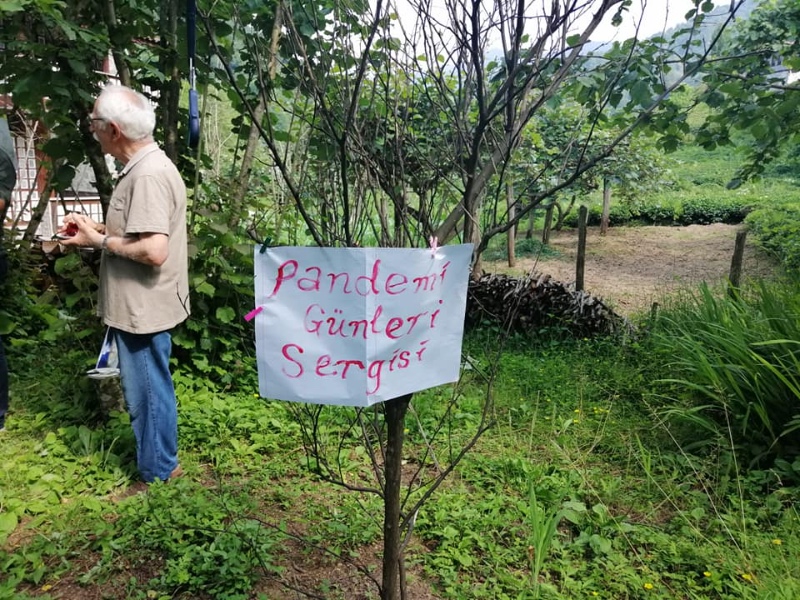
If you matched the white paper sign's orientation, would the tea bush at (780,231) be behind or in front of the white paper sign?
behind

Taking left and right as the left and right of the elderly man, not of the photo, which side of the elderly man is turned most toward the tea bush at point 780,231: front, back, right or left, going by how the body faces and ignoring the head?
back

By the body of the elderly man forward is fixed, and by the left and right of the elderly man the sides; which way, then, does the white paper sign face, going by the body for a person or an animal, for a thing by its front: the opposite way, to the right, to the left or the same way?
to the left

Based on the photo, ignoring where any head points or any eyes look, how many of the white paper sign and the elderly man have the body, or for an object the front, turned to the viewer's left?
1

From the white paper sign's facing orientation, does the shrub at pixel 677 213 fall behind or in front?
behind

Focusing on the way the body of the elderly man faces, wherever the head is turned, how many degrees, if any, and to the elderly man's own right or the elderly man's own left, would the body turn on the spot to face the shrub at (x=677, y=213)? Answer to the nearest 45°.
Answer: approximately 135° to the elderly man's own right

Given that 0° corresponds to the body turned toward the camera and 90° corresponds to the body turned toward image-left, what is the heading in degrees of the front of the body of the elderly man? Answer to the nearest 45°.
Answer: approximately 90°
